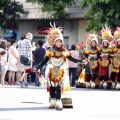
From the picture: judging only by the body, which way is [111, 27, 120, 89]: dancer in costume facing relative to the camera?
toward the camera

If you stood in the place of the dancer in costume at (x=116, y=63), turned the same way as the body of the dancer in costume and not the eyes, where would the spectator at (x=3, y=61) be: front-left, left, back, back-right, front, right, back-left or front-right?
right

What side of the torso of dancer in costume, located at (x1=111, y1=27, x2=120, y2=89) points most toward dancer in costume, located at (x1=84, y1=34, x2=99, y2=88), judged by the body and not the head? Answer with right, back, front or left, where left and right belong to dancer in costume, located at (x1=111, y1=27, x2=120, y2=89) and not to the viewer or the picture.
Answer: right

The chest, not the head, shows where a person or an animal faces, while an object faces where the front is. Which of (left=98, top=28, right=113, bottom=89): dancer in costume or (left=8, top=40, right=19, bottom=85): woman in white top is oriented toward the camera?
the dancer in costume

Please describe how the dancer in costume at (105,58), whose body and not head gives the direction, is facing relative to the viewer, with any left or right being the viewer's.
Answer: facing the viewer

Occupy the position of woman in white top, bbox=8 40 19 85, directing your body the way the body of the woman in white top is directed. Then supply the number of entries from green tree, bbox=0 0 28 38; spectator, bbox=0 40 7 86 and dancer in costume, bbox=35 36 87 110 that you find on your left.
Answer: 1

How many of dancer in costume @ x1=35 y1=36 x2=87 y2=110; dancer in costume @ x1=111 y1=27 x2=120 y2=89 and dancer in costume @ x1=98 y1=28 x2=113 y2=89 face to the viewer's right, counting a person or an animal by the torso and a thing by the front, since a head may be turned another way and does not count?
0

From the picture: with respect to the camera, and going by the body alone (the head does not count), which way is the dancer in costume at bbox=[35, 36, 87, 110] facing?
toward the camera
